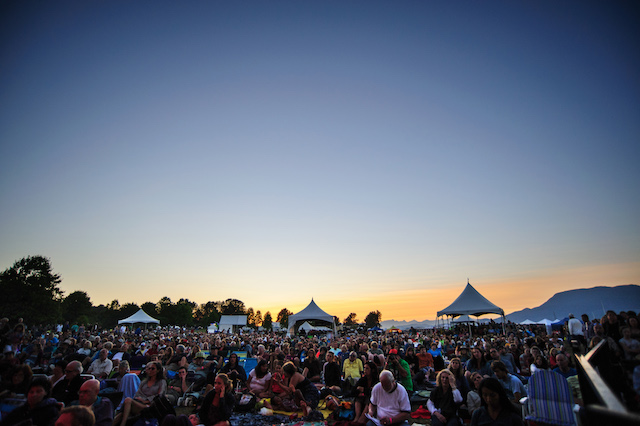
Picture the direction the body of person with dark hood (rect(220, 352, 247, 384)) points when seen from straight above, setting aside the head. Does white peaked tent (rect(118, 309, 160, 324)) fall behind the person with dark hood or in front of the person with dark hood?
behind

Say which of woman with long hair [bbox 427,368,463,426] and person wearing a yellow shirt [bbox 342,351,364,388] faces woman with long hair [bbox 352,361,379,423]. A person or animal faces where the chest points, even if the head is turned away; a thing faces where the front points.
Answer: the person wearing a yellow shirt

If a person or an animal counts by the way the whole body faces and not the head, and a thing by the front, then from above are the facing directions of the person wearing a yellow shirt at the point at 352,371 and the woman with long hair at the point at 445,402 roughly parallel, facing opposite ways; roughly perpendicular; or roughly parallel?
roughly parallel

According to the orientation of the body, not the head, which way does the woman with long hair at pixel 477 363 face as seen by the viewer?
toward the camera

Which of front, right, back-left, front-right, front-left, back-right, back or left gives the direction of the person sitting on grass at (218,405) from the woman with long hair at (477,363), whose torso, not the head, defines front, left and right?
front-right

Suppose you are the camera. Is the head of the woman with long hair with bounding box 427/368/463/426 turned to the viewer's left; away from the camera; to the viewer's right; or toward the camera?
toward the camera

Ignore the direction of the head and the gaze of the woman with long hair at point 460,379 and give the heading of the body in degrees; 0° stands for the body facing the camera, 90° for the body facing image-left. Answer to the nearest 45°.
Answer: approximately 45°

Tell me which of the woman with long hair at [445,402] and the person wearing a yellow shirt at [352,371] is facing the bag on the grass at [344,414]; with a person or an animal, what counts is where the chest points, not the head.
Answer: the person wearing a yellow shirt

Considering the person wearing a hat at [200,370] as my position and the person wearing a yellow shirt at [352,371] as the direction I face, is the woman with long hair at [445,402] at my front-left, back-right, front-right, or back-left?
front-right

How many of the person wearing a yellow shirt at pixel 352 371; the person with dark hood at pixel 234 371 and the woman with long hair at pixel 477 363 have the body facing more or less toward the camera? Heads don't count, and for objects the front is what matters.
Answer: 3

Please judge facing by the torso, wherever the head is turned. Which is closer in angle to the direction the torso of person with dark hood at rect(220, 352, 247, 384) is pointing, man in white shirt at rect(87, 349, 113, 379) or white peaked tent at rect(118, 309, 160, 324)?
the man in white shirt

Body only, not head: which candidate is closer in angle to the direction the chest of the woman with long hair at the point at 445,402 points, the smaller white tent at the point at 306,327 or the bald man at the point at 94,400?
the bald man

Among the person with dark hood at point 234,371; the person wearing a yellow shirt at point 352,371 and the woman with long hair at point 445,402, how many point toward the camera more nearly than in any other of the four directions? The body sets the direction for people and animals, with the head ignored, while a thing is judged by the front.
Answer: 3

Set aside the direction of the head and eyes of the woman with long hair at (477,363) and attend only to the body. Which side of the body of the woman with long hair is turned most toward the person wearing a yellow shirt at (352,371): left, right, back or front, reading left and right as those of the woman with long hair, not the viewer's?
right

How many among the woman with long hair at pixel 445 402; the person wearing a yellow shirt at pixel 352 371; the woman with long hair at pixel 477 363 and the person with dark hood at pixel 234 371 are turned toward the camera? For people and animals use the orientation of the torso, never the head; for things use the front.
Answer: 4

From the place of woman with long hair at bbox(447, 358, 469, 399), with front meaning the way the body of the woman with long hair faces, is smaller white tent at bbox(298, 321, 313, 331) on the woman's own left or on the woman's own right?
on the woman's own right

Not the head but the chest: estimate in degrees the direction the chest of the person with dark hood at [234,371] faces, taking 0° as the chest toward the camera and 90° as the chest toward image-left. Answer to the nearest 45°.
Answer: approximately 0°
